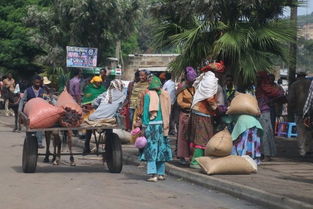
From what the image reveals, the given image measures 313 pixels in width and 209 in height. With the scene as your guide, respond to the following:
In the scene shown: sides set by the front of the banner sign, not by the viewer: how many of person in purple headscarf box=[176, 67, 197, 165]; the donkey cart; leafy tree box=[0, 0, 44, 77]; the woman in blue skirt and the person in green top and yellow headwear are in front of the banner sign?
4

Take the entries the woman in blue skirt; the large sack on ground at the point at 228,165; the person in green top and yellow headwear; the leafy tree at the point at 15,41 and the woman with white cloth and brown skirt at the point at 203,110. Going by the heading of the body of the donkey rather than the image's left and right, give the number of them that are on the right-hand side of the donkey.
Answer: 1

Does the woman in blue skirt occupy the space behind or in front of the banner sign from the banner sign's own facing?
in front

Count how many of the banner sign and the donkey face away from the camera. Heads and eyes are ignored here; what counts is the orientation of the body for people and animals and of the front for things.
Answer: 0

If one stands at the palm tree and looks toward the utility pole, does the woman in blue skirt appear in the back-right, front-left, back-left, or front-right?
back-right

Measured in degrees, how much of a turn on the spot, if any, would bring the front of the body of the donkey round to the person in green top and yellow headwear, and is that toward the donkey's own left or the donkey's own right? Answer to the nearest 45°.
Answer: approximately 90° to the donkey's own left

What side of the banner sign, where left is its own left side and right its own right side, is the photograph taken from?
front

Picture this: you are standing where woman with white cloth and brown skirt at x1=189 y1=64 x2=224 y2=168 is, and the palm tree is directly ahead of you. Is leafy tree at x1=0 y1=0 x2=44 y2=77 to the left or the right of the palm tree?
left

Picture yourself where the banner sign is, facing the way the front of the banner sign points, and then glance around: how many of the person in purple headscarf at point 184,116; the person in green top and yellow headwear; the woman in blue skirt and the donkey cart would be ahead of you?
4
